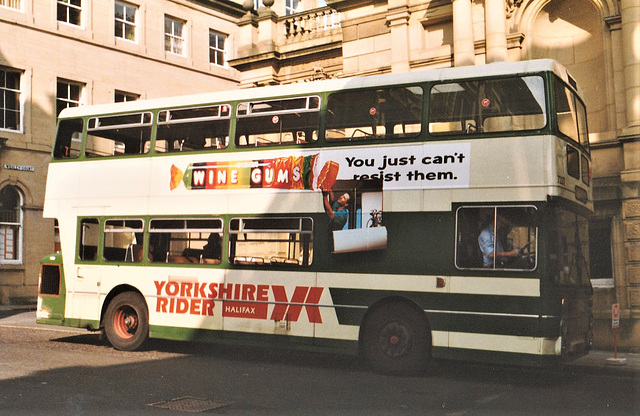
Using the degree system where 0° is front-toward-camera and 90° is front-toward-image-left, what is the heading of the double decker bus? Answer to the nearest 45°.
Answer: approximately 315°

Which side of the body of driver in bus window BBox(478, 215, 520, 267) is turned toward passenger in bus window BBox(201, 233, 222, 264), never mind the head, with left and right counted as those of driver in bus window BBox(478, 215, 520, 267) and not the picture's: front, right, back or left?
back

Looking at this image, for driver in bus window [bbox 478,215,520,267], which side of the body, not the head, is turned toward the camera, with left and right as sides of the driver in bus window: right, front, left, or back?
right
